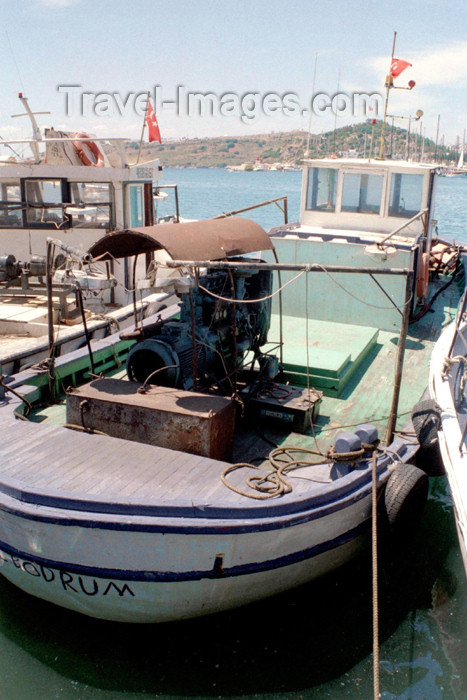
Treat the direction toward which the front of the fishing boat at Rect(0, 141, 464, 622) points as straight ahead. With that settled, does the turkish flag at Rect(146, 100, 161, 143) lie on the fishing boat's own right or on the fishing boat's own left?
on the fishing boat's own left

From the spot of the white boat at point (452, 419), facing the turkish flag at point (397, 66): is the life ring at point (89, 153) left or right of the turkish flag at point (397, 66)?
left

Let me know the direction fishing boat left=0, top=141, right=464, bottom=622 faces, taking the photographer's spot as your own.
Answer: facing away from the viewer and to the right of the viewer

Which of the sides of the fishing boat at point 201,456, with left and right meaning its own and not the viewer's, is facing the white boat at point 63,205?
left

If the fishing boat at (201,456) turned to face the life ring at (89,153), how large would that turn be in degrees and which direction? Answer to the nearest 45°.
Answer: approximately 45° to its left
